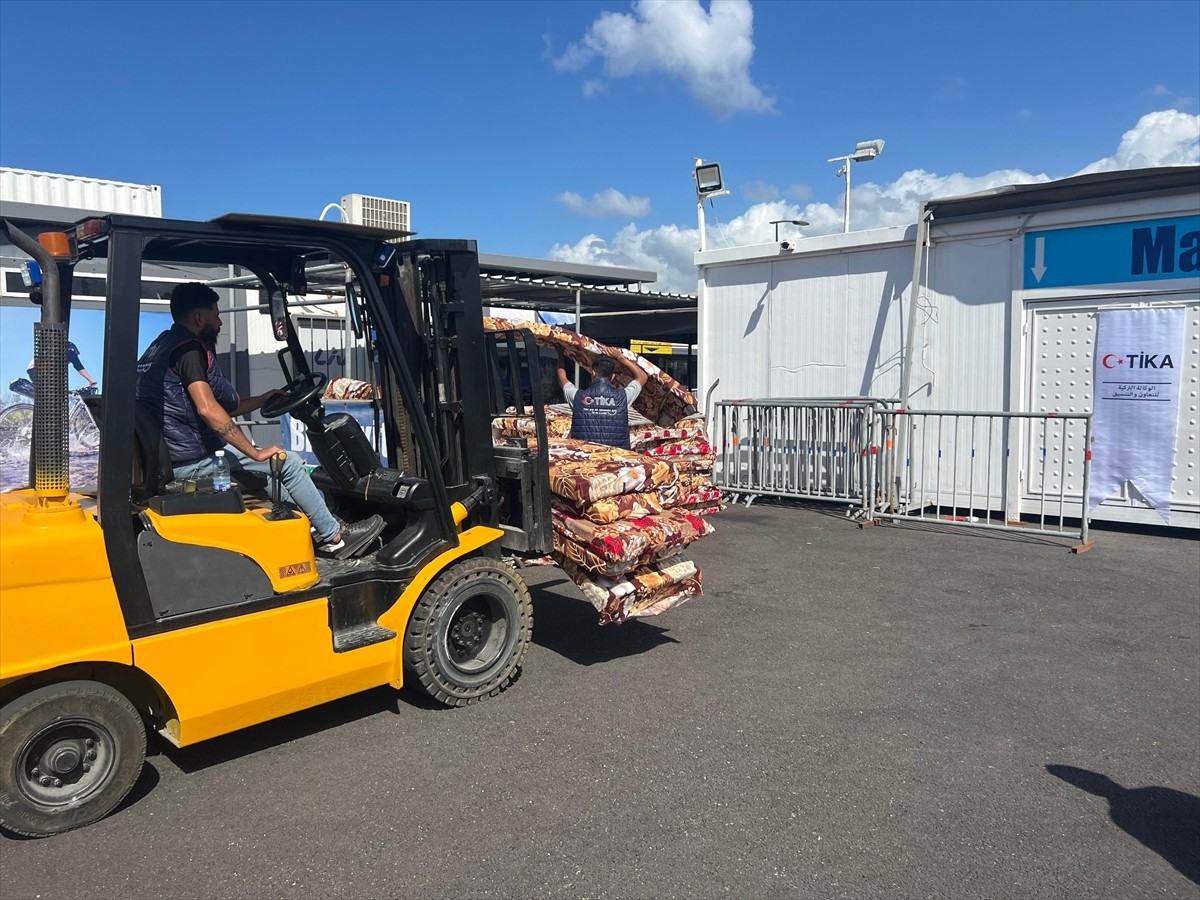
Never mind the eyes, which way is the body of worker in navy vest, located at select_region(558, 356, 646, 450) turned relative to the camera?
away from the camera

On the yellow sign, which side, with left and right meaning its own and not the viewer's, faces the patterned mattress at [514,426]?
front

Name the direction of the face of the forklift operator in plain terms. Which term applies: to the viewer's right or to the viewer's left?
to the viewer's right

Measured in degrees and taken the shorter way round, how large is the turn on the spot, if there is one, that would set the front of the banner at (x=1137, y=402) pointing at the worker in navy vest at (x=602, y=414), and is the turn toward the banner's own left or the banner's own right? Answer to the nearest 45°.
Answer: approximately 45° to the banner's own right

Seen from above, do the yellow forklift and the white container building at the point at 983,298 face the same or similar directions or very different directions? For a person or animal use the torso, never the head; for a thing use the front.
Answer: very different directions

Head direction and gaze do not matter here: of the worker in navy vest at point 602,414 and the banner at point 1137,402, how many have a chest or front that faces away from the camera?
1

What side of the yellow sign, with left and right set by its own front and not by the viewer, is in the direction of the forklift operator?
front

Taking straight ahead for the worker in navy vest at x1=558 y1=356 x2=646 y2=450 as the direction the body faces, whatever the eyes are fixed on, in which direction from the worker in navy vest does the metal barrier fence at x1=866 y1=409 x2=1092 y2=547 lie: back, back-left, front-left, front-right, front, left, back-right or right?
front-right

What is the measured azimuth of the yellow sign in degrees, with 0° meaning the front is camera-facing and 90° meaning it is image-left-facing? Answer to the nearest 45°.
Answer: approximately 0°

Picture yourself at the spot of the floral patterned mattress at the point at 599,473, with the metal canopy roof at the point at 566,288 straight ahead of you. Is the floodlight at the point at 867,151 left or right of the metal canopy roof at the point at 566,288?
right

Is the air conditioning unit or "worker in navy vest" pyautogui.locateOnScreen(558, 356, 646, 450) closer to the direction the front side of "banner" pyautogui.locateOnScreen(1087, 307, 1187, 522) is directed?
the worker in navy vest

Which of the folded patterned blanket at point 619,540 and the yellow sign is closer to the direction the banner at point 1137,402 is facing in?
the folded patterned blanket
